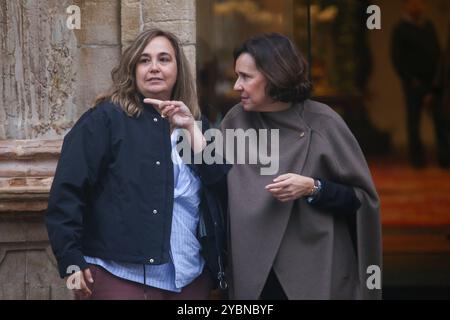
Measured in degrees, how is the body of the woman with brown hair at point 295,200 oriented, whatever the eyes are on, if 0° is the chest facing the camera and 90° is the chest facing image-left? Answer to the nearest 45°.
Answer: approximately 45°

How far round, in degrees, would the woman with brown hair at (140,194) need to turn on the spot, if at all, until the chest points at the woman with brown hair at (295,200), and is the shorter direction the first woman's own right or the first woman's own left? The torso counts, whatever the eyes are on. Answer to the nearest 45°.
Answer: approximately 45° to the first woman's own left

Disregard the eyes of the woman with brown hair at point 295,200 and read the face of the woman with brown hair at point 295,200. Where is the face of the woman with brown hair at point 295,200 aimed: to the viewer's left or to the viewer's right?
to the viewer's left

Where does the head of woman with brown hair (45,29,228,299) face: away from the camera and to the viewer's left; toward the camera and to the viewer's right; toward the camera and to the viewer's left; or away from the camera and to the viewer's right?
toward the camera and to the viewer's right

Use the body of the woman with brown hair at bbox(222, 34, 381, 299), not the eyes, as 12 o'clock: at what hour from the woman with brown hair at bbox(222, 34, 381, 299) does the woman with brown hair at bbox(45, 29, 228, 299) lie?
the woman with brown hair at bbox(45, 29, 228, 299) is roughly at 1 o'clock from the woman with brown hair at bbox(222, 34, 381, 299).

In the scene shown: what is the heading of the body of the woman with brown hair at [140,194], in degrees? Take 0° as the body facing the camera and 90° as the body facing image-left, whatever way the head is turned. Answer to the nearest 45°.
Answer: approximately 315°
